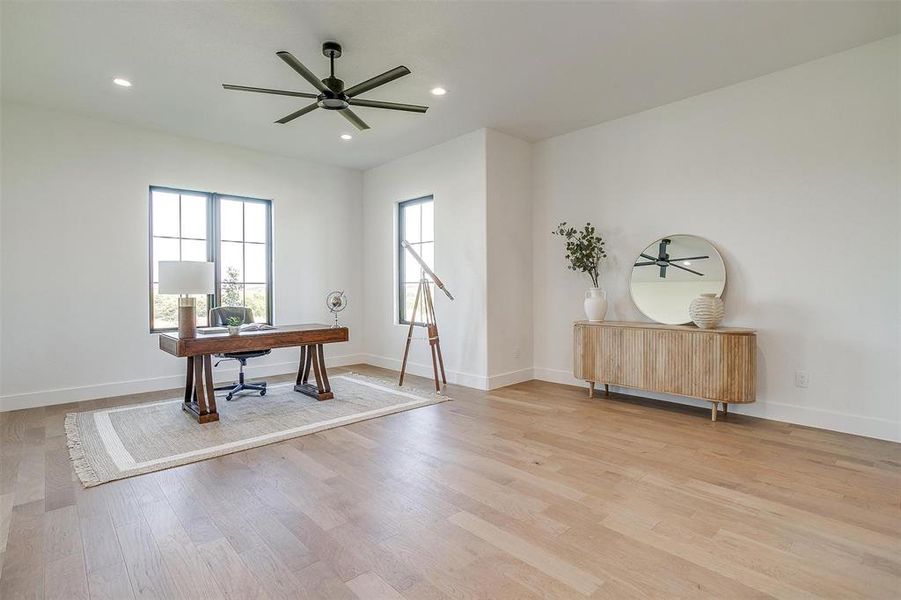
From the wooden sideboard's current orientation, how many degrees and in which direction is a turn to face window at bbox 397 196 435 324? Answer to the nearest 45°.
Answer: approximately 45° to its right

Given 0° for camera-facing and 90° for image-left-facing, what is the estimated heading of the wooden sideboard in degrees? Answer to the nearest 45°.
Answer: approximately 45°

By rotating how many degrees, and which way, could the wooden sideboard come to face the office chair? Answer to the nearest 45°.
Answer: approximately 45° to its right

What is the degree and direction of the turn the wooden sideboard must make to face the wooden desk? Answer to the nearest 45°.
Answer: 0° — it already faces it
